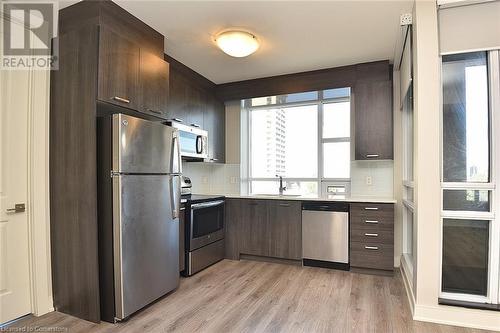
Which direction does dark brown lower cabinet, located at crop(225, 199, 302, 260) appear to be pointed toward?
toward the camera

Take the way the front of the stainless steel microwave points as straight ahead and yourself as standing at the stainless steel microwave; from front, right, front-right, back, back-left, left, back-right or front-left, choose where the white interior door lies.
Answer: right

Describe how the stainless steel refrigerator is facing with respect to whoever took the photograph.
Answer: facing the viewer and to the right of the viewer

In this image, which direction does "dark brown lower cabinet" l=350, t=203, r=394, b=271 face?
toward the camera

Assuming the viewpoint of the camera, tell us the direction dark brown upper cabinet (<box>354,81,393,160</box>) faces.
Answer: facing the viewer

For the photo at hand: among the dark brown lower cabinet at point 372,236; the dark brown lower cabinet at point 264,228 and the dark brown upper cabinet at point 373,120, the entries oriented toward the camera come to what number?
3

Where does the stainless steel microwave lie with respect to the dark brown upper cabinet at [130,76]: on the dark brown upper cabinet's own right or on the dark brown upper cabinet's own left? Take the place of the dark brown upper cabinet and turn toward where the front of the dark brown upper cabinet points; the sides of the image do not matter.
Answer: on the dark brown upper cabinet's own left

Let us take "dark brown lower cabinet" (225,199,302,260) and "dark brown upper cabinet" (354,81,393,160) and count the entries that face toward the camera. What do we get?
2

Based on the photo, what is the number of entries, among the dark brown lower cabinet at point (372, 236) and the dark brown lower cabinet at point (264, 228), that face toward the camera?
2

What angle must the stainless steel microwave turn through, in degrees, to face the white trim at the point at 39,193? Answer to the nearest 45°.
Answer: approximately 90° to its right
